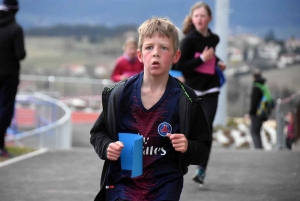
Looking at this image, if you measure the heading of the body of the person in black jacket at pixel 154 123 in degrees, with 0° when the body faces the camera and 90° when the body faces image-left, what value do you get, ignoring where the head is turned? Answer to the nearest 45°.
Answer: approximately 0°

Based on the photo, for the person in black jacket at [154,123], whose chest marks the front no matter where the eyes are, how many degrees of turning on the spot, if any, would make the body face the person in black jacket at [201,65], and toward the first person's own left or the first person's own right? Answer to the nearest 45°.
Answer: approximately 180°

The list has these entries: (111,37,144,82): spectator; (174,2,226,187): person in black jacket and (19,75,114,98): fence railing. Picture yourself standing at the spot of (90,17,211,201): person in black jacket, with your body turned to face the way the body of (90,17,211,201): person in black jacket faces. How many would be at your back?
3

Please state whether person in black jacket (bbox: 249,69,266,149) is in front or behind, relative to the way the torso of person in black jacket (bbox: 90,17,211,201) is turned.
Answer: behind

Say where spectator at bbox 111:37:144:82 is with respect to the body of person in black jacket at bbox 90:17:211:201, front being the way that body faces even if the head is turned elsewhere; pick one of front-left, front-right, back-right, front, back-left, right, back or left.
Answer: back
